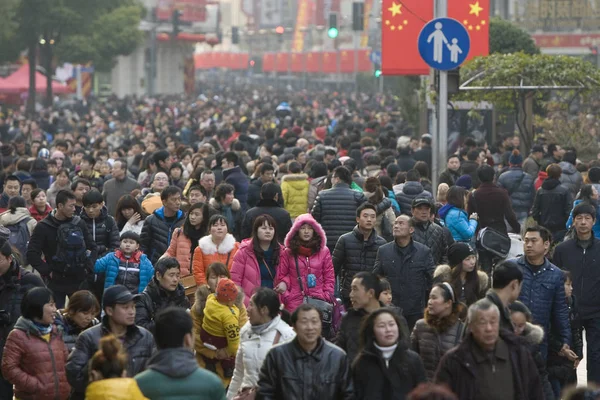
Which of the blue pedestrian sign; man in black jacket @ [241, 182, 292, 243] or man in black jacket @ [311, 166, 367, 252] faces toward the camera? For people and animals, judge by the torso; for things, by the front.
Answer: the blue pedestrian sign

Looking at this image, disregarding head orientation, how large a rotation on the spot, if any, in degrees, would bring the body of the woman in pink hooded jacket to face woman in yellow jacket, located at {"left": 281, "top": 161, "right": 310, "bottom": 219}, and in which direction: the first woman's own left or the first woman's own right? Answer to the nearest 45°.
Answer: approximately 180°

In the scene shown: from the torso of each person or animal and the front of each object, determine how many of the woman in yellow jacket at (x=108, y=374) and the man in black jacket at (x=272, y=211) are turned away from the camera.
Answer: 2

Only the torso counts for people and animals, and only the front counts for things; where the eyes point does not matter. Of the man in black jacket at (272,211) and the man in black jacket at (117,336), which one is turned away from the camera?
the man in black jacket at (272,211)

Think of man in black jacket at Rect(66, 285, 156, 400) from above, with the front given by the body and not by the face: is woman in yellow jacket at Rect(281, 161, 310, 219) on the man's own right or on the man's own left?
on the man's own left

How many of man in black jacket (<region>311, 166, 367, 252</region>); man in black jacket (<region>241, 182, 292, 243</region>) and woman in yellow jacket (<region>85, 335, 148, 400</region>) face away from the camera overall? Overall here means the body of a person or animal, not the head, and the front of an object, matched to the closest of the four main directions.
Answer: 3

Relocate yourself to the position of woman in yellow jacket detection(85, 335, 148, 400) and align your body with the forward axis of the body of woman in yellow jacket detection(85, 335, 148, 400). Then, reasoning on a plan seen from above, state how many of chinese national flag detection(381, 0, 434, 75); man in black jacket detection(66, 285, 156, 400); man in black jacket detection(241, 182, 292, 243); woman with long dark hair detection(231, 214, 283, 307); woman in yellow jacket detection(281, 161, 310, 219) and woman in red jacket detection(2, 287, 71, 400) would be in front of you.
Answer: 6

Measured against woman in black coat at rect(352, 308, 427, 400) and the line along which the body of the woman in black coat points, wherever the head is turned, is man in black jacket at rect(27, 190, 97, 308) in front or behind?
behind

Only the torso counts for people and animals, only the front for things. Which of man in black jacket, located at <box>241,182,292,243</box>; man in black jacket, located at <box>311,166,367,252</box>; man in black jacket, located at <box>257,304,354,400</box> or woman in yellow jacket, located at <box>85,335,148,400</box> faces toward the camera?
man in black jacket, located at <box>257,304,354,400</box>

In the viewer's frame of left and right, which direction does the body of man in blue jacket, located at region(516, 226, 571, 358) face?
facing the viewer and to the left of the viewer

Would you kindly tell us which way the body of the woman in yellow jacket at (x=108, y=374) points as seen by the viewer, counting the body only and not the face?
away from the camera

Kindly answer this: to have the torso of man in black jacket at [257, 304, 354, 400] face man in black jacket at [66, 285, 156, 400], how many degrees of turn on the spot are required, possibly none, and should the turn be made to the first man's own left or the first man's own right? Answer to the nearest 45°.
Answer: approximately 135° to the first man's own right

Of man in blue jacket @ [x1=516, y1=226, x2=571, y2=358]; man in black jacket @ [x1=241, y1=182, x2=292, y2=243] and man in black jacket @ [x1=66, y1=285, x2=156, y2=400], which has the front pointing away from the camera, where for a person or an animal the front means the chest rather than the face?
man in black jacket @ [x1=241, y1=182, x2=292, y2=243]

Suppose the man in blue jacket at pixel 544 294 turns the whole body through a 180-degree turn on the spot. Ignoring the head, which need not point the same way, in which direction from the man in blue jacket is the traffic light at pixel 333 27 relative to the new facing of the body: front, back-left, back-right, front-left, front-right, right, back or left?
front-left
